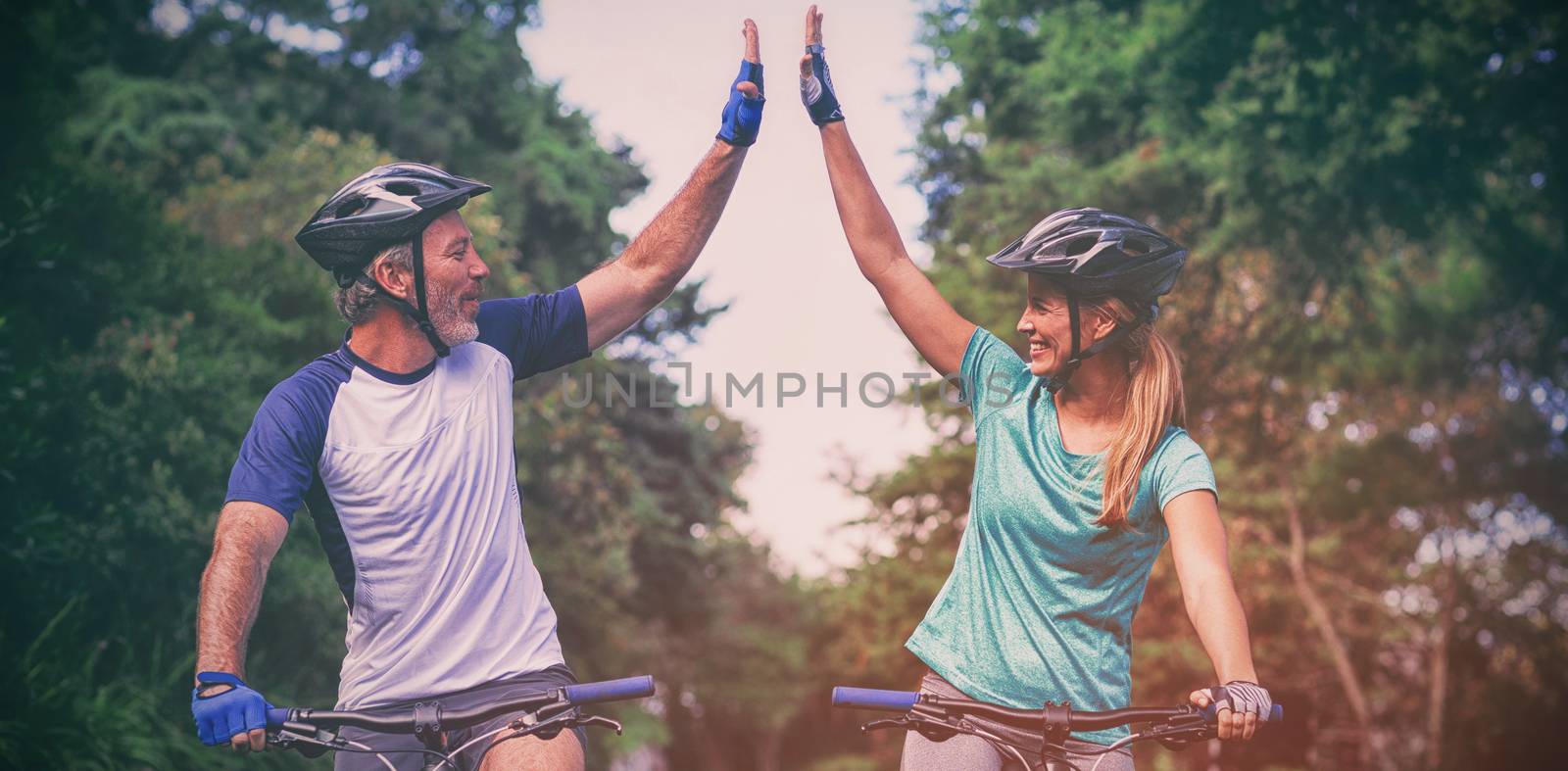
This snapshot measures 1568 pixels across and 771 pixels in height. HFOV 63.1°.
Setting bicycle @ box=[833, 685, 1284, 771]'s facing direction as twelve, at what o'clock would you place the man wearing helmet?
The man wearing helmet is roughly at 3 o'clock from the bicycle.

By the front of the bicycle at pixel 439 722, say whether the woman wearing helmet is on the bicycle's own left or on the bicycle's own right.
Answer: on the bicycle's own left

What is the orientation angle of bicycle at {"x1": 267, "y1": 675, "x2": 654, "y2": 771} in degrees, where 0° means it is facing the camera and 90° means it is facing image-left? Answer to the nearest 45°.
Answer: approximately 0°

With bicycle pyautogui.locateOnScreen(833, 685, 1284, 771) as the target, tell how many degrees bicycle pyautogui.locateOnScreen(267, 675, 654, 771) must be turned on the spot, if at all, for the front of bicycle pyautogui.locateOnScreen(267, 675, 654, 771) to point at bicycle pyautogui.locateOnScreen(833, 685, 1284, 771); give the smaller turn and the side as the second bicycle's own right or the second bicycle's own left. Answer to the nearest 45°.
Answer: approximately 90° to the second bicycle's own left

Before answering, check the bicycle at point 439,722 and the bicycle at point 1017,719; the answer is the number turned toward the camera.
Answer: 2

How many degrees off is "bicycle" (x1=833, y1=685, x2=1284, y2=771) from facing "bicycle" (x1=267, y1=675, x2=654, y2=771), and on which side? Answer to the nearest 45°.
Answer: approximately 90° to its right
